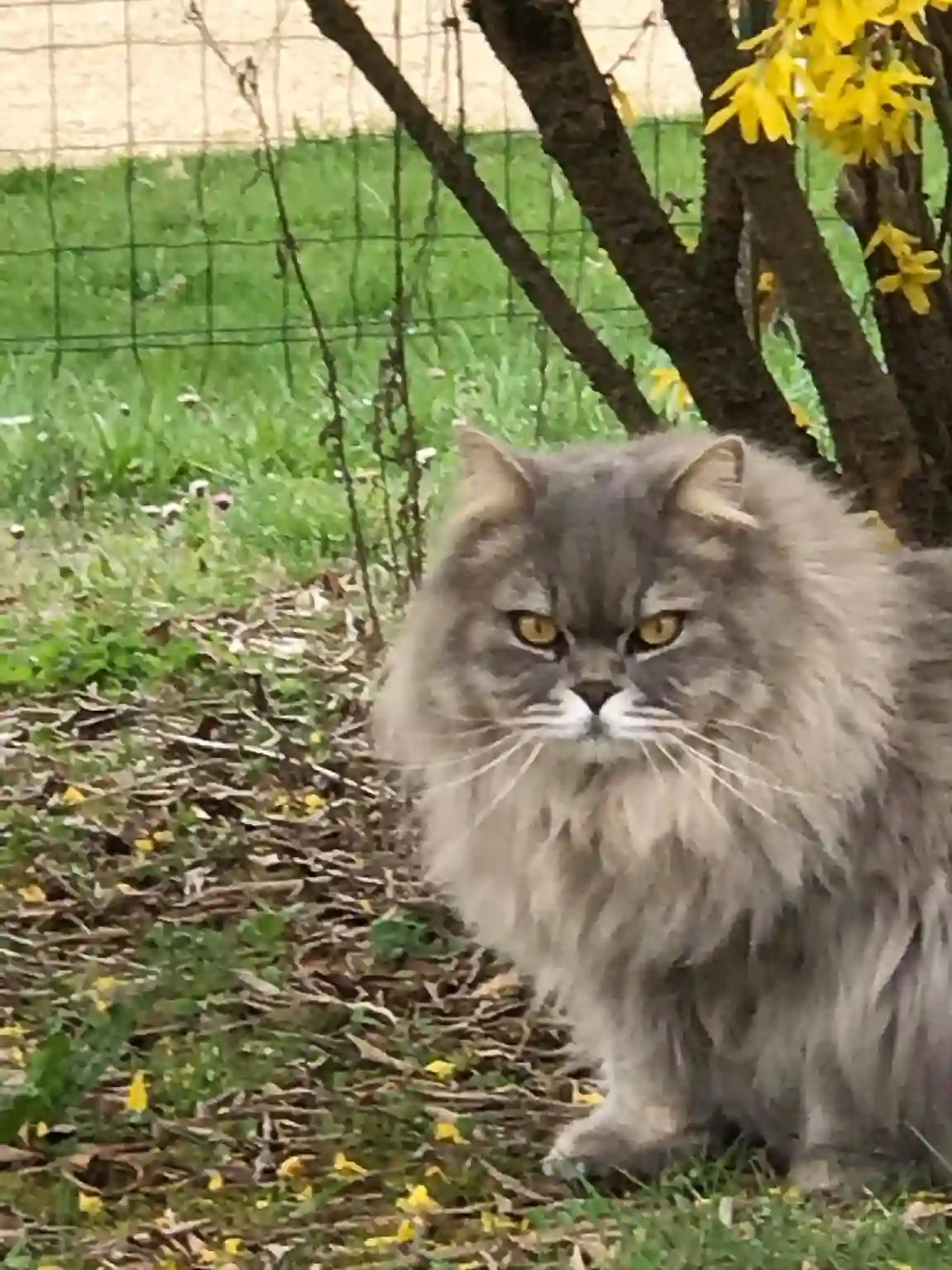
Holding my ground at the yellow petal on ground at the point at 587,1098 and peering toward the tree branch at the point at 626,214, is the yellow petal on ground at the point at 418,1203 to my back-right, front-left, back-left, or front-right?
back-left

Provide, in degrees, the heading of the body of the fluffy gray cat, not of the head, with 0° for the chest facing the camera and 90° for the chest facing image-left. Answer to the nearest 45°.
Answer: approximately 45°
